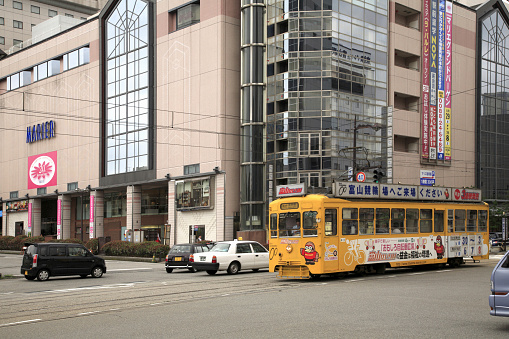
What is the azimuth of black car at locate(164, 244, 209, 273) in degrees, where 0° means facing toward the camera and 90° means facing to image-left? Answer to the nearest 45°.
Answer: approximately 225°

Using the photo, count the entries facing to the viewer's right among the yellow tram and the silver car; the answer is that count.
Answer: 1

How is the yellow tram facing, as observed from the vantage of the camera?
facing the viewer and to the left of the viewer

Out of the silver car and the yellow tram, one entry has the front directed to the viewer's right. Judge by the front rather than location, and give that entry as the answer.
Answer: the silver car

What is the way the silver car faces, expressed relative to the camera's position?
facing to the right of the viewer

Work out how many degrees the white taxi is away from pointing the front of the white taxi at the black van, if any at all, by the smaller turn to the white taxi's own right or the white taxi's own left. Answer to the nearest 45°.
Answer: approximately 135° to the white taxi's own left

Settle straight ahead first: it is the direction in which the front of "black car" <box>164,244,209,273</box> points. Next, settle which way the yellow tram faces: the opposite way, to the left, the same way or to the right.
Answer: the opposite way

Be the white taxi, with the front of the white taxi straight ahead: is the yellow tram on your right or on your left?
on your right
